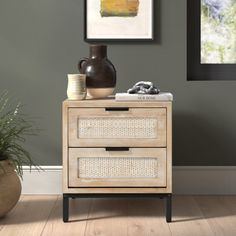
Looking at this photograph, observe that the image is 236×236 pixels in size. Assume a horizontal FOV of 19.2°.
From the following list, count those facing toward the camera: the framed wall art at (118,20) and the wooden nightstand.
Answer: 2

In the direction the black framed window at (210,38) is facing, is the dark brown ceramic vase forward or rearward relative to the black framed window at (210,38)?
forward

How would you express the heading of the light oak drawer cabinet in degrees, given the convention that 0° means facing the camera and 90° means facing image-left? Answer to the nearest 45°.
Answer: approximately 0°

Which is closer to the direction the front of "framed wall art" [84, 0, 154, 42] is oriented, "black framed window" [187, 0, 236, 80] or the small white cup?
the small white cup
